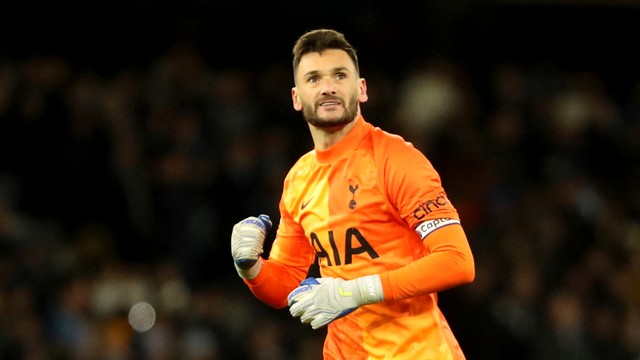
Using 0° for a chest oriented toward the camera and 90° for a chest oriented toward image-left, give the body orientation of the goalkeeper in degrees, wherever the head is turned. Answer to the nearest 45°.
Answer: approximately 45°
